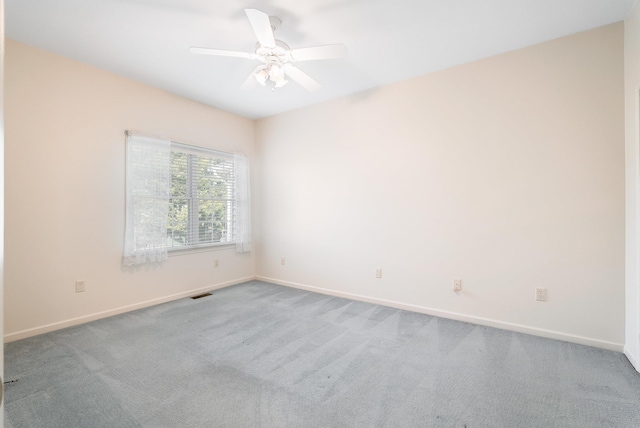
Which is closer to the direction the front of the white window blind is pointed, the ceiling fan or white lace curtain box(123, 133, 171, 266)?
the ceiling fan

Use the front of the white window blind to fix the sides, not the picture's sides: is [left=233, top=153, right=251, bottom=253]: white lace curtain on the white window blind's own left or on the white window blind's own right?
on the white window blind's own left

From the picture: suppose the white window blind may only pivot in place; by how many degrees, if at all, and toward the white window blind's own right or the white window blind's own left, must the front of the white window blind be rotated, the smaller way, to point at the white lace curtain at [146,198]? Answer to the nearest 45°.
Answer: approximately 90° to the white window blind's own right

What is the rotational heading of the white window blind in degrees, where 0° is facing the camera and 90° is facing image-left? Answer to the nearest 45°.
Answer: approximately 315°

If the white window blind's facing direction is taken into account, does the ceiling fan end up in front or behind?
in front

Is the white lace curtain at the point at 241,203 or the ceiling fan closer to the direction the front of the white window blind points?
the ceiling fan
